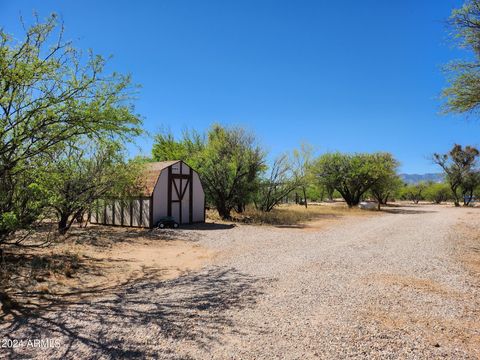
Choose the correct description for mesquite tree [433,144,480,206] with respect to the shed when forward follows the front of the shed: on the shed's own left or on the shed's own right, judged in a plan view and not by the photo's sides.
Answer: on the shed's own left

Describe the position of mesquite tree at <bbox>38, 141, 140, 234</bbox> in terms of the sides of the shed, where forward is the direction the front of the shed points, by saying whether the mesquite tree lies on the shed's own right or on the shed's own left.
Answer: on the shed's own right

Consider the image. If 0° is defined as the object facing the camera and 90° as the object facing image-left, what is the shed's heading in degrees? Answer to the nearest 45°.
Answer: approximately 315°

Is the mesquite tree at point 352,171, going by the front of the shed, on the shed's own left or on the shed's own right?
on the shed's own left
